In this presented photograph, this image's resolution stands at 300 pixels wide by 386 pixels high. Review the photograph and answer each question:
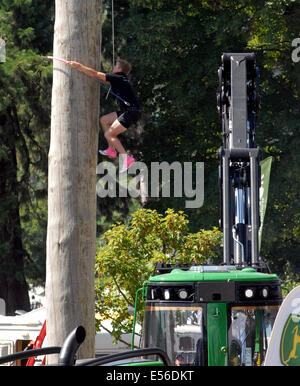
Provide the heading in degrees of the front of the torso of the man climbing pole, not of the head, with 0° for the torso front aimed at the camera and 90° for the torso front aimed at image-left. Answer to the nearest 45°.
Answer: approximately 90°

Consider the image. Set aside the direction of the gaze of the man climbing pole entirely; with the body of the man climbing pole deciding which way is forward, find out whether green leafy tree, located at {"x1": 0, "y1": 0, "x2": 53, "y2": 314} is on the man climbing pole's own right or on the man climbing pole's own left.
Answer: on the man climbing pole's own right

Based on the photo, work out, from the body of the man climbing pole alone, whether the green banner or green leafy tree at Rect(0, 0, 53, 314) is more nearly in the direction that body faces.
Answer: the green leafy tree
